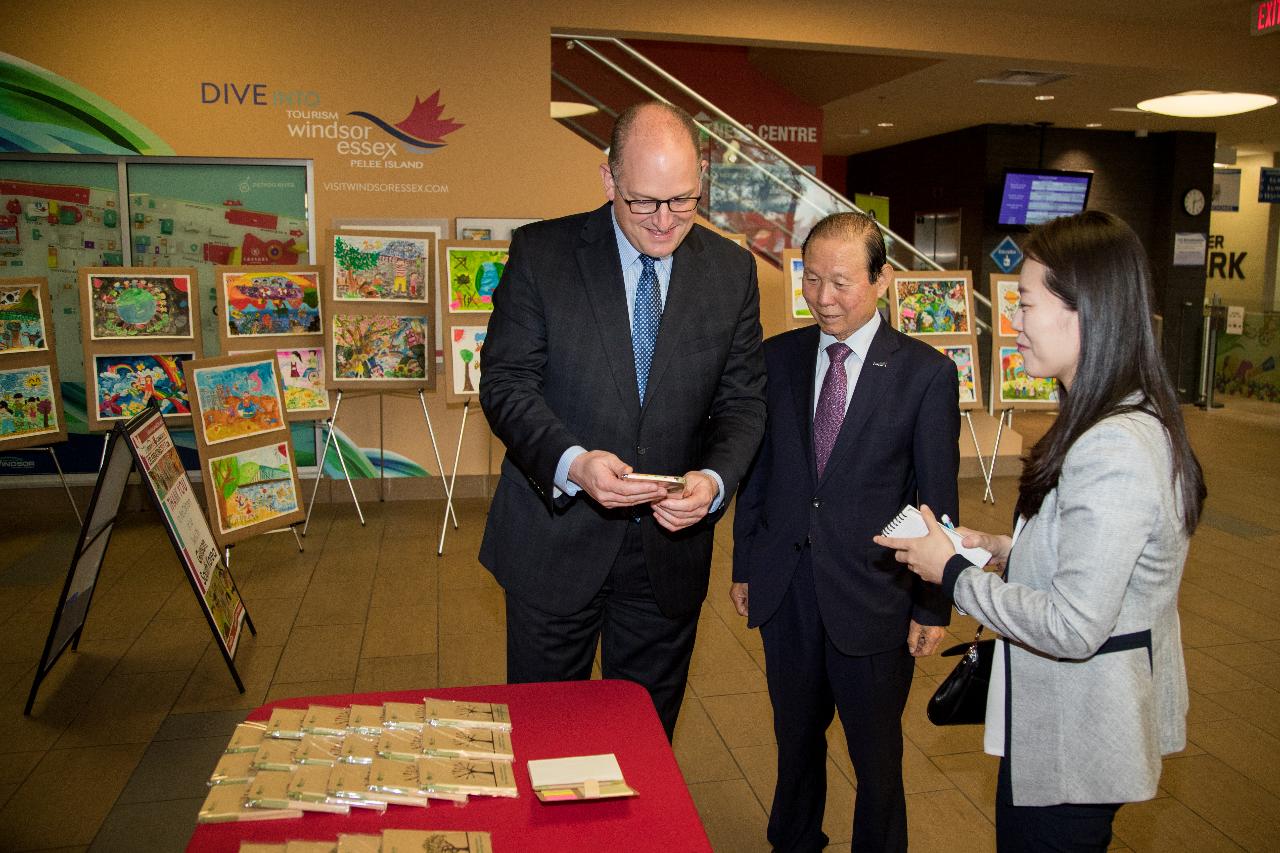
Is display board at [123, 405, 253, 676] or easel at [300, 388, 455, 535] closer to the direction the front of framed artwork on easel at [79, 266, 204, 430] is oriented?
the display board

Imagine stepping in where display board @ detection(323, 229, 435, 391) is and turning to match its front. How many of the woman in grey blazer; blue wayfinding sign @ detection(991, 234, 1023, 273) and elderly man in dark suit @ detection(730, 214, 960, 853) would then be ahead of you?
2

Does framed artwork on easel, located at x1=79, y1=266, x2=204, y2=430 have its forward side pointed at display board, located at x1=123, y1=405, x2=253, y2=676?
yes

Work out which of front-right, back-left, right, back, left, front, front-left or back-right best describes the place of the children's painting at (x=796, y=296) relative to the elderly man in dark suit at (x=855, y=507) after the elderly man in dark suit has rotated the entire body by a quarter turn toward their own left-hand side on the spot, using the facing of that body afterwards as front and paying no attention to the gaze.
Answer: back-left

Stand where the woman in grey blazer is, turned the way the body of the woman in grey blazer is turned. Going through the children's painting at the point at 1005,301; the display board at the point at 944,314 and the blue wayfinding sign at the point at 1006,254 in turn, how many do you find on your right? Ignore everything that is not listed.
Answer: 3

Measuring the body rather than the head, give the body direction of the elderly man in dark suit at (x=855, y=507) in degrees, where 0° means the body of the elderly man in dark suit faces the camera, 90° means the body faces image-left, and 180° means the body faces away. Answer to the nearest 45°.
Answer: approximately 45°
